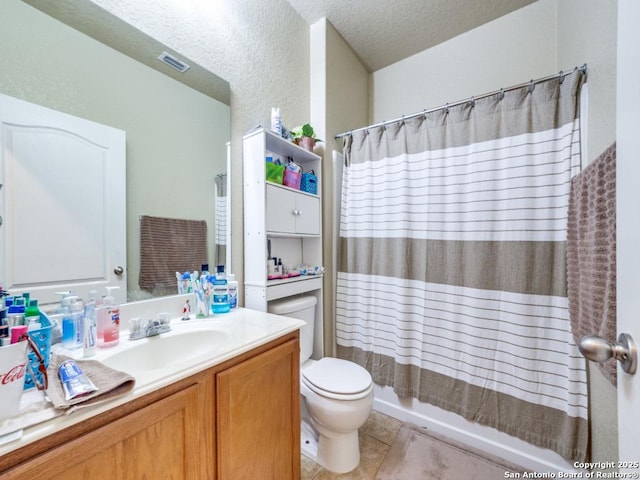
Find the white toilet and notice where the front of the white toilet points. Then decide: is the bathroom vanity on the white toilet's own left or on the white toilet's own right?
on the white toilet's own right

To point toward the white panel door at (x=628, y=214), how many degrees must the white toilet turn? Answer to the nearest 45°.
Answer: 0° — it already faces it

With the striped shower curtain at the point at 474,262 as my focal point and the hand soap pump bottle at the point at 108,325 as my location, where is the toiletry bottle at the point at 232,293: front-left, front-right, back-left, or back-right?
front-left

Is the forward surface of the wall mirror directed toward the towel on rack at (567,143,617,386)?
yes

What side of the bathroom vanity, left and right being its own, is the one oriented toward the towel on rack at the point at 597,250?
front

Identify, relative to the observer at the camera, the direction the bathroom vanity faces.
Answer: facing the viewer and to the right of the viewer

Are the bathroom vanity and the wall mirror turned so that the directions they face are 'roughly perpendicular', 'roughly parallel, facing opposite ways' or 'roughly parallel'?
roughly parallel

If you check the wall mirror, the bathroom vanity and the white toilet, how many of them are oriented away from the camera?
0

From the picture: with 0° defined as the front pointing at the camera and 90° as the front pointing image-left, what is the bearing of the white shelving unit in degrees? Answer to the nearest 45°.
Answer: approximately 315°

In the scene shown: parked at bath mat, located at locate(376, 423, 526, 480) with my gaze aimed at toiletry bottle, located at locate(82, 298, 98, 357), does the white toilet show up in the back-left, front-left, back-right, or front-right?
front-right

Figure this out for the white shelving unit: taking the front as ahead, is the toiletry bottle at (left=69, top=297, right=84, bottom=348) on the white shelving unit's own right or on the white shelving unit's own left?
on the white shelving unit's own right
